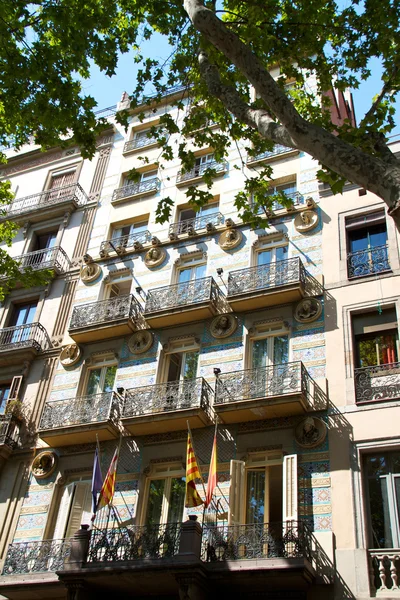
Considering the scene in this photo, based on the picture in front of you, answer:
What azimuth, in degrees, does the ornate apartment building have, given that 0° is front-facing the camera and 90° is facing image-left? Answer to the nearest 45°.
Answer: approximately 45°
